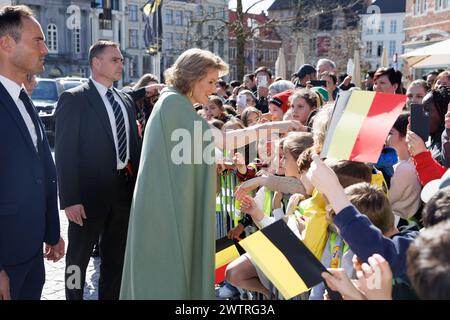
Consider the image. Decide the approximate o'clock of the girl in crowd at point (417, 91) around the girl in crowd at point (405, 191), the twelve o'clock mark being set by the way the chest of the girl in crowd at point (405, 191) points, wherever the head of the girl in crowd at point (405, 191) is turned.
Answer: the girl in crowd at point (417, 91) is roughly at 3 o'clock from the girl in crowd at point (405, 191).

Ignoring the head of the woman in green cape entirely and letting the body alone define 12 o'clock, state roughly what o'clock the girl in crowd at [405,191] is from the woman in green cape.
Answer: The girl in crowd is roughly at 11 o'clock from the woman in green cape.

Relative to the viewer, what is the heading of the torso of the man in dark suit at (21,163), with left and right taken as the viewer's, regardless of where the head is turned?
facing to the right of the viewer

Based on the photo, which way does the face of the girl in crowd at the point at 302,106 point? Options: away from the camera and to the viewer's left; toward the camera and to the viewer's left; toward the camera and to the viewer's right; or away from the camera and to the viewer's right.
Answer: toward the camera and to the viewer's left

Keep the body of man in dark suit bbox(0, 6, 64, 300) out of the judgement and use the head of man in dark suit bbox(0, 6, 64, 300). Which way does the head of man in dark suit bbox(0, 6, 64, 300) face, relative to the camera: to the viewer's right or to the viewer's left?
to the viewer's right

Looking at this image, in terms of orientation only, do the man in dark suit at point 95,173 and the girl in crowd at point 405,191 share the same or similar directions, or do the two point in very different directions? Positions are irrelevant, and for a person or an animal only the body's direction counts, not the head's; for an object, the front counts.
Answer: very different directions

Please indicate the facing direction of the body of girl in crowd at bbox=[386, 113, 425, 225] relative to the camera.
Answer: to the viewer's left

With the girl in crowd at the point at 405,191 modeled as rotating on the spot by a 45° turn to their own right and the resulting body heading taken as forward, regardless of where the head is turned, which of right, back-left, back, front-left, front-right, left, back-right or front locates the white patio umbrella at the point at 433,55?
front-right

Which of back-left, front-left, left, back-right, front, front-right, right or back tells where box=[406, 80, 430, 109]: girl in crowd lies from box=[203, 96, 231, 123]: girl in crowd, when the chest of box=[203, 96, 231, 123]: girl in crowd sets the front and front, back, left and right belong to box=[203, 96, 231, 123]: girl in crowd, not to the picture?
back-left

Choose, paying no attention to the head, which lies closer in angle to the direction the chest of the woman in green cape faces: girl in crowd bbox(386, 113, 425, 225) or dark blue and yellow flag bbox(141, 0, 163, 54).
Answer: the girl in crowd

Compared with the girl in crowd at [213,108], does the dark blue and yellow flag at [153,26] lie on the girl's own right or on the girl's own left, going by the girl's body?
on the girl's own right

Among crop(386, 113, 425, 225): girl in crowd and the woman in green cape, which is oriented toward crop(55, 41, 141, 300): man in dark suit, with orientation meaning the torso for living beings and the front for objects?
the girl in crowd

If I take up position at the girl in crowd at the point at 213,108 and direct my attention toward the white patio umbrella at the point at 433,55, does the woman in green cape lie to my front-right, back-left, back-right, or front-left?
back-right

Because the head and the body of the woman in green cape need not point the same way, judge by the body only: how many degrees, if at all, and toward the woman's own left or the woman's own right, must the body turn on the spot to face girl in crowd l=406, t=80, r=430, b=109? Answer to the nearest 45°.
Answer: approximately 45° to the woman's own left

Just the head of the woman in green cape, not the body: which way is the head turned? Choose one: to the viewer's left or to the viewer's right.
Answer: to the viewer's right

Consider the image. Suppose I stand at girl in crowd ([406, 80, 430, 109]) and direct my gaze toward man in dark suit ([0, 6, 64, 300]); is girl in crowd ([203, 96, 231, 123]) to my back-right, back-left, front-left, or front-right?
front-right

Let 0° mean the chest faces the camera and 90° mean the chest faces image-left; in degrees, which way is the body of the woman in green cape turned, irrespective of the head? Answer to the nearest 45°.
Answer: approximately 270°
